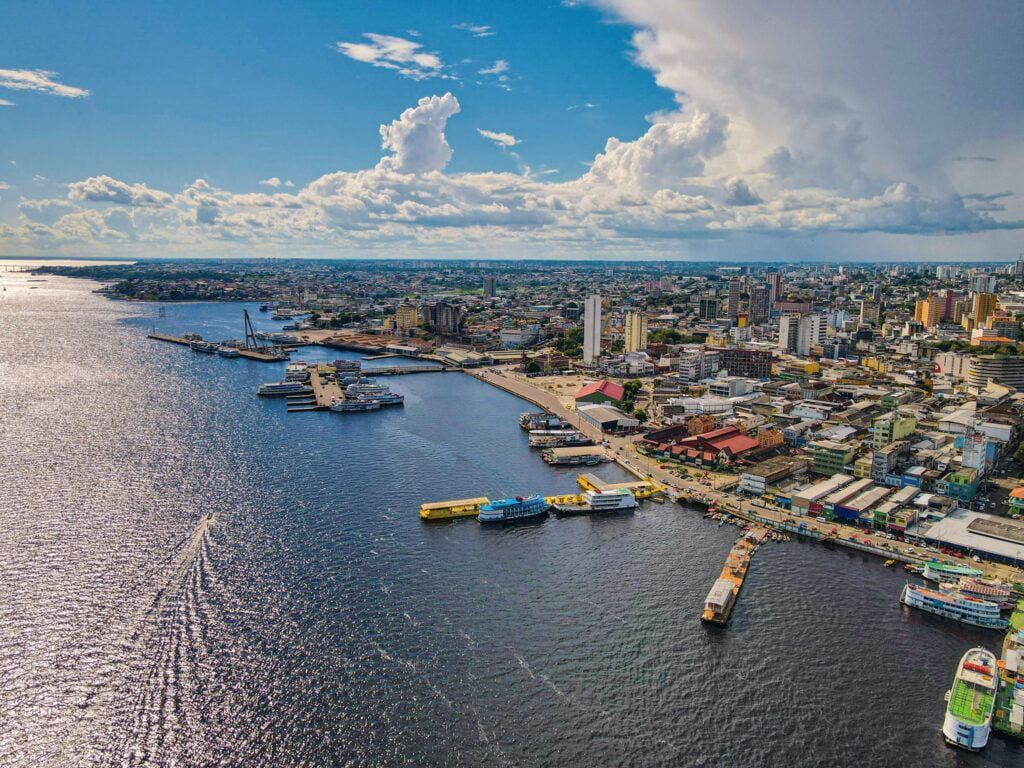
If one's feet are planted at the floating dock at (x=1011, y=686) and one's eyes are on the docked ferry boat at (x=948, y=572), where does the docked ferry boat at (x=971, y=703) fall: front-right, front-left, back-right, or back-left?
back-left

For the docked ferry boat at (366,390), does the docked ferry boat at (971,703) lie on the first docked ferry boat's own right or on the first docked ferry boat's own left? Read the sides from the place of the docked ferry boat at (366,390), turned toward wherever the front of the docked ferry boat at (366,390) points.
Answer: on the first docked ferry boat's own right

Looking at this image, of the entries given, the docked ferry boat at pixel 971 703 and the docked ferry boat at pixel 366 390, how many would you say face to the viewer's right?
1

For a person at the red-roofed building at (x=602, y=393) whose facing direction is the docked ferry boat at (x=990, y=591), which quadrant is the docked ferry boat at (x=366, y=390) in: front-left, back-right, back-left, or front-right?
back-right

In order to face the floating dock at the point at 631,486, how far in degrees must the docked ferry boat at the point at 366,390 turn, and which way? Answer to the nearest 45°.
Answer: approximately 45° to its right

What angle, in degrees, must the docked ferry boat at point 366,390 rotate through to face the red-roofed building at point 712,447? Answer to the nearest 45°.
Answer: approximately 45° to its right

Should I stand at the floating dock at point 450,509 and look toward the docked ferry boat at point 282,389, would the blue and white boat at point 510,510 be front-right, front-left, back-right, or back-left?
back-right

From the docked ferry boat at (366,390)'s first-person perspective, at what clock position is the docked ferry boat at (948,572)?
the docked ferry boat at (948,572) is roughly at 2 o'clock from the docked ferry boat at (366,390).

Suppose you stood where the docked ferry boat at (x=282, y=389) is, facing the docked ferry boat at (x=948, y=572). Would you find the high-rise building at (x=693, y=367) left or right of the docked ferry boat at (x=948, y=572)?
left
